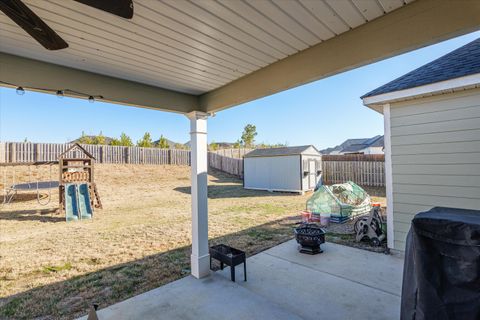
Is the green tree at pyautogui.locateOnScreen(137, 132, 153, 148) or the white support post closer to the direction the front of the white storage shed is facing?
the white support post

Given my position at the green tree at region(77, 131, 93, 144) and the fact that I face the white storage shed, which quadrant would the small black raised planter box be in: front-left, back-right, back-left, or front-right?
front-right

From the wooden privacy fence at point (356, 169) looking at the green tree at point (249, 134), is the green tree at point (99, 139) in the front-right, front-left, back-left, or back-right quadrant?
front-left

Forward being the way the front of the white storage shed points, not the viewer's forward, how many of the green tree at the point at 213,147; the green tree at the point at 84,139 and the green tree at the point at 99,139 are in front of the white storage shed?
0

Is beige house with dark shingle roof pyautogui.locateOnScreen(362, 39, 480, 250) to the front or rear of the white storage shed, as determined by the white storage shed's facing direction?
to the front

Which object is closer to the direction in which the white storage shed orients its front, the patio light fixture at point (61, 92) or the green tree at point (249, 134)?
the patio light fixture

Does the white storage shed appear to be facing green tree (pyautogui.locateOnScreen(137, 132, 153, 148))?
no

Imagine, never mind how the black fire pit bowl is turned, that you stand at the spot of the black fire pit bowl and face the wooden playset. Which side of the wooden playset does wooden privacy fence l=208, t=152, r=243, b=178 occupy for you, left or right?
right

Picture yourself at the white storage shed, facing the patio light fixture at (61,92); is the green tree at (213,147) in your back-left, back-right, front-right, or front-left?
back-right

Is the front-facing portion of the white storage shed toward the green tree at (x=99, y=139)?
no

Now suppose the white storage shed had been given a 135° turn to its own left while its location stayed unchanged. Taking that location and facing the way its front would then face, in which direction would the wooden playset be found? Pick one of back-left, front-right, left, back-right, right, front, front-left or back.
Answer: back-left

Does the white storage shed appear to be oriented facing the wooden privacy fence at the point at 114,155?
no

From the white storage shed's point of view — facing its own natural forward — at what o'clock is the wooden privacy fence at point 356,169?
The wooden privacy fence is roughly at 10 o'clock from the white storage shed.

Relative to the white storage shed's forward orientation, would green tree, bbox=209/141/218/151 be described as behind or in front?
behind

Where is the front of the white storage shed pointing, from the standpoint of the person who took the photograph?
facing the viewer and to the right of the viewer

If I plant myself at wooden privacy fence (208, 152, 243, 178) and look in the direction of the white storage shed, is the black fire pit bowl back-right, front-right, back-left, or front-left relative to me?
front-right

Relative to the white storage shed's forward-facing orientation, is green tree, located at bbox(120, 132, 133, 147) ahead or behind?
behind

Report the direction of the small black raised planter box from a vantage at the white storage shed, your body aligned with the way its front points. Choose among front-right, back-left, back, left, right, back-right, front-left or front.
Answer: front-right

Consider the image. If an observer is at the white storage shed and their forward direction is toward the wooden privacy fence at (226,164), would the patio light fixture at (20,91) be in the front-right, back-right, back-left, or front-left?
back-left

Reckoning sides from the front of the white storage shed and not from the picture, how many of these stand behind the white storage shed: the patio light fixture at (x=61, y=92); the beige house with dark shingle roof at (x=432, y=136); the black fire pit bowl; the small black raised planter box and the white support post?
0
